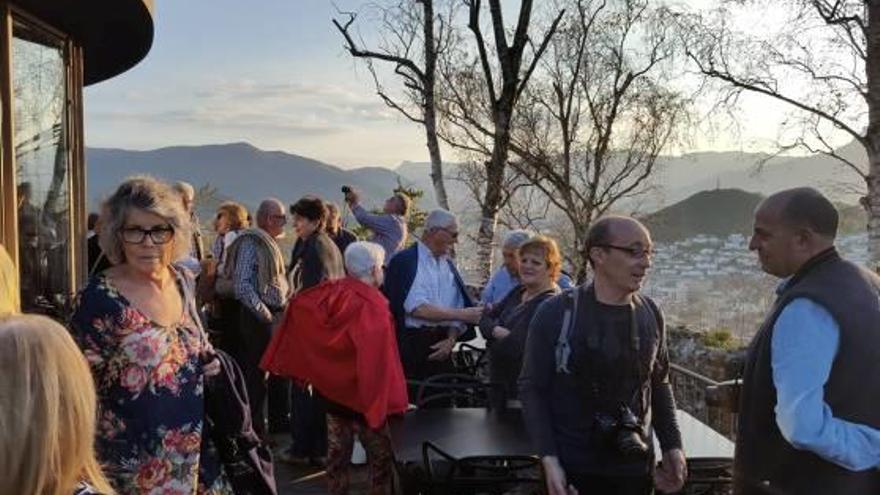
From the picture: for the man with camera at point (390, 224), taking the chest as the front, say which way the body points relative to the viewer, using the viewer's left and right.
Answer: facing to the left of the viewer

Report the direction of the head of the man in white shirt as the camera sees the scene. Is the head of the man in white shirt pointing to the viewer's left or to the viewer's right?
to the viewer's right

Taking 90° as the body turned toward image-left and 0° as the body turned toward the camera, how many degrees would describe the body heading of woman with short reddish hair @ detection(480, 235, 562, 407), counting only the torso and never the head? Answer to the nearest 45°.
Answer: approximately 45°

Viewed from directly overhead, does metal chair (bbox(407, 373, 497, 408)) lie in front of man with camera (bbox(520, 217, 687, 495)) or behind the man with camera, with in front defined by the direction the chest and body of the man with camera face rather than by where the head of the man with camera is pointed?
behind

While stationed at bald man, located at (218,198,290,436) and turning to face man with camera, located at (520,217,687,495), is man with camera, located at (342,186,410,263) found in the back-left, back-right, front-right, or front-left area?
back-left

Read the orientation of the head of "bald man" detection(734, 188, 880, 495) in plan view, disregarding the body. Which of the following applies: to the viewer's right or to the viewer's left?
to the viewer's left
